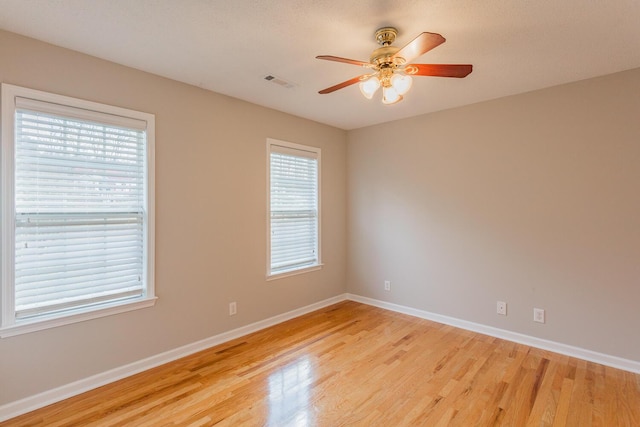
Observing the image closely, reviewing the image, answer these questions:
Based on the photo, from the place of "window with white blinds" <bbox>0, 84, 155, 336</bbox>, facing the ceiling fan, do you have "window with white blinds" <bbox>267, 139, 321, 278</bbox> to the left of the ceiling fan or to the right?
left

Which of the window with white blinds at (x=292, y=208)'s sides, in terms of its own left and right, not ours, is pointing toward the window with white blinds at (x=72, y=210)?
right

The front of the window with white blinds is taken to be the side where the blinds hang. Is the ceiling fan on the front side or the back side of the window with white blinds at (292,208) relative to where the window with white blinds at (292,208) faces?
on the front side

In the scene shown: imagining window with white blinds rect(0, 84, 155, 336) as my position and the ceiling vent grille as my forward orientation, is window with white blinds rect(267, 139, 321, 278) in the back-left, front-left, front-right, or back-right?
front-left

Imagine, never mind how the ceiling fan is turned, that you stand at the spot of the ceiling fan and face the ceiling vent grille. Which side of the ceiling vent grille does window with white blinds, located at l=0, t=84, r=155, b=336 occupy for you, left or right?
left

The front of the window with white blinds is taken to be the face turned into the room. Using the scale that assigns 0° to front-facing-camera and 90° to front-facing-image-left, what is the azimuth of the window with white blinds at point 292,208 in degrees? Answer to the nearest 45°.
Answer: approximately 315°
